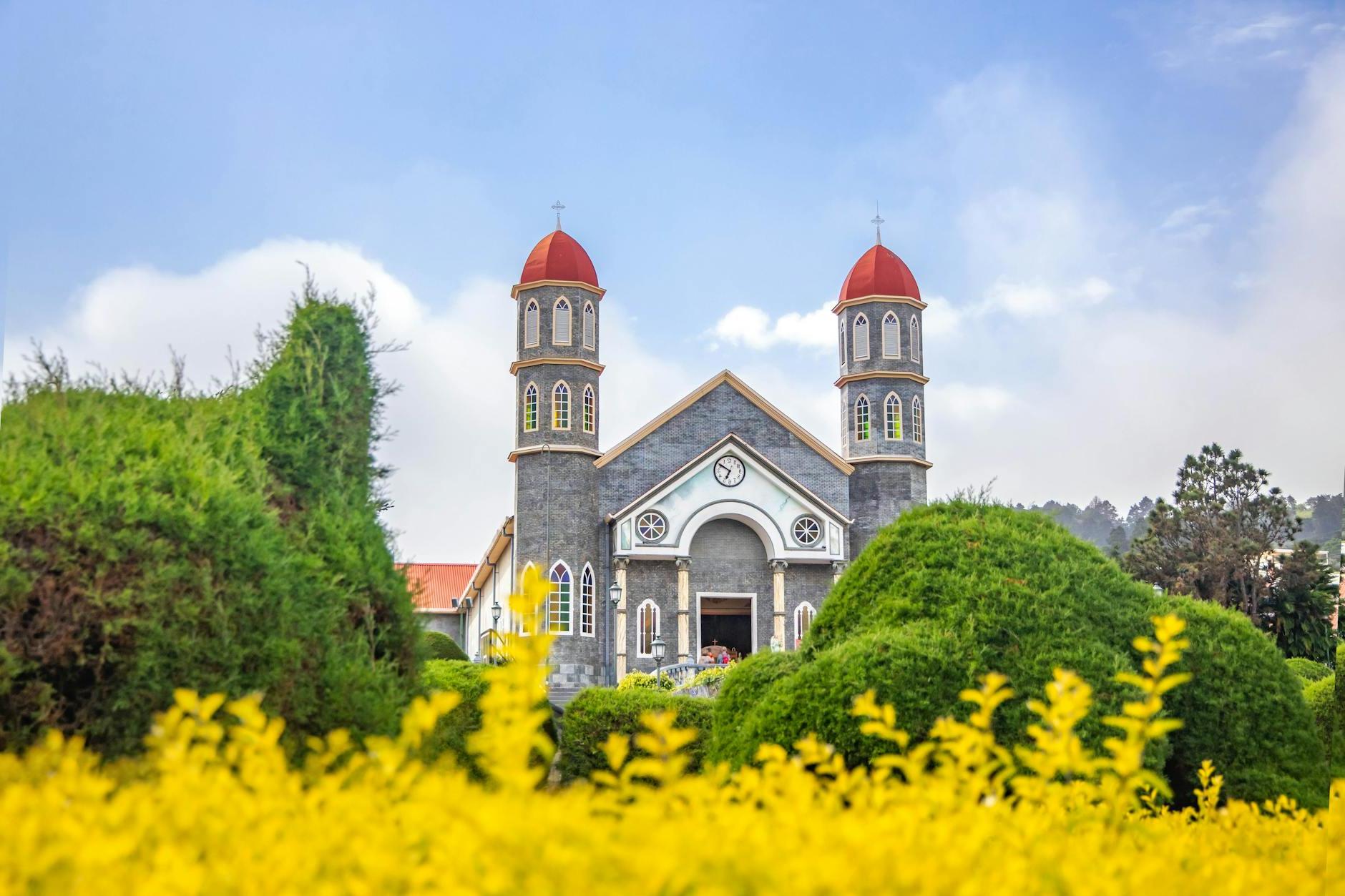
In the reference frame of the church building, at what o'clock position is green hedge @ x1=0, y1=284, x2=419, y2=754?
The green hedge is roughly at 12 o'clock from the church building.

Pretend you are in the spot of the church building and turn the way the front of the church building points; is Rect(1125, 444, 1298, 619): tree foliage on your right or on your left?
on your left

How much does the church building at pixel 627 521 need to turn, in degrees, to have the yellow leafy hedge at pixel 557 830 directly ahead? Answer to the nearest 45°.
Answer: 0° — it already faces it

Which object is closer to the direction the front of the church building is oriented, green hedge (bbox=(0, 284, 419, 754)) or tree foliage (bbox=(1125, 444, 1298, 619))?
the green hedge

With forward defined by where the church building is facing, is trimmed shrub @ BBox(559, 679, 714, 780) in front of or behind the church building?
in front

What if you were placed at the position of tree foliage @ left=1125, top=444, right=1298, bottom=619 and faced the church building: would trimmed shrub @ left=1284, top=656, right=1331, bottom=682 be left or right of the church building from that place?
left

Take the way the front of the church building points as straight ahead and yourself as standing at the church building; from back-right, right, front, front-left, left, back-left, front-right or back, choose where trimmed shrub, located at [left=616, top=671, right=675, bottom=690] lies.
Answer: front

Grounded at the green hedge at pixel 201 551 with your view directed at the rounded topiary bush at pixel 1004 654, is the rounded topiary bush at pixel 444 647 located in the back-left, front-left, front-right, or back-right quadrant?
front-left

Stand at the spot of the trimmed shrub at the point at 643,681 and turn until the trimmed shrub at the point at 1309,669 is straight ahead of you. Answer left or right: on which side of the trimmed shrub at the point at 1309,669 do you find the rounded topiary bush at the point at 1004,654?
right

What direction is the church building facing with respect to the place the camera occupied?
facing the viewer

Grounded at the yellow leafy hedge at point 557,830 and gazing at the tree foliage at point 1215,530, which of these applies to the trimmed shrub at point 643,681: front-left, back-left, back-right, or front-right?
front-left
